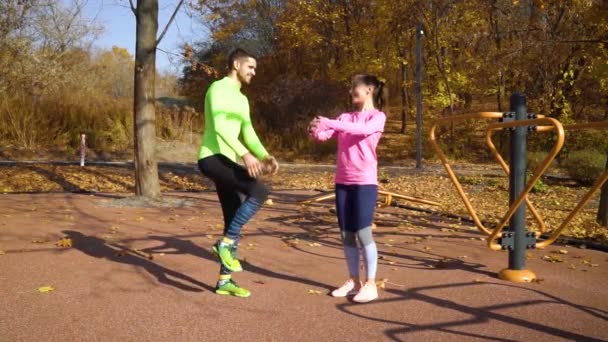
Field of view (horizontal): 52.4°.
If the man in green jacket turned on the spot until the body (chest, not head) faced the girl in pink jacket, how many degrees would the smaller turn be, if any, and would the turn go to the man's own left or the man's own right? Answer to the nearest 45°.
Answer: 0° — they already face them

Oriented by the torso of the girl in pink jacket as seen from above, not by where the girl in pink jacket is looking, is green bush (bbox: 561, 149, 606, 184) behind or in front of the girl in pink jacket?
behind

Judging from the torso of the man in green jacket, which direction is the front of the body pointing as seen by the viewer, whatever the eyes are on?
to the viewer's right

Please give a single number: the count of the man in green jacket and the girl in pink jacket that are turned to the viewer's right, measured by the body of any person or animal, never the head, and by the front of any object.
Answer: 1

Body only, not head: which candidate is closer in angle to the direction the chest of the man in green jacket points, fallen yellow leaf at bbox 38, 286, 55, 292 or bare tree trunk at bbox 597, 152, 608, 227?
the bare tree trunk

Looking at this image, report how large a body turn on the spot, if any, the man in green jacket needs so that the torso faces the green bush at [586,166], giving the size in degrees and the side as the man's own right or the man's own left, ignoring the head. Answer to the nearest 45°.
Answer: approximately 45° to the man's own left

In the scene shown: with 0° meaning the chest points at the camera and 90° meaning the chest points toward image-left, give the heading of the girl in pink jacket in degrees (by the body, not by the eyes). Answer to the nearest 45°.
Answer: approximately 45°

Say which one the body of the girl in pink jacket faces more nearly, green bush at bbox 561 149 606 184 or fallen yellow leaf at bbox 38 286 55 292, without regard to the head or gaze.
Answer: the fallen yellow leaf
